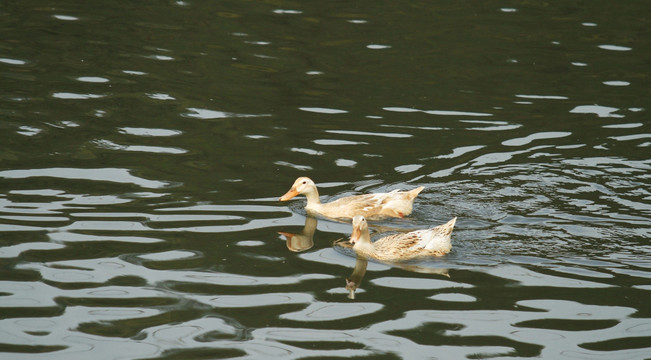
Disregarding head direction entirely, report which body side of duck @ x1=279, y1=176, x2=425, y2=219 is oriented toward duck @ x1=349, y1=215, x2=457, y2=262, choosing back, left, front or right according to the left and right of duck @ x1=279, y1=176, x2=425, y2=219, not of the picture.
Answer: left

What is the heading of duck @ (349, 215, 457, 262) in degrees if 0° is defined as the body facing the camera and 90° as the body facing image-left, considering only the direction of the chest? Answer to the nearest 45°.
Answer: approximately 90°

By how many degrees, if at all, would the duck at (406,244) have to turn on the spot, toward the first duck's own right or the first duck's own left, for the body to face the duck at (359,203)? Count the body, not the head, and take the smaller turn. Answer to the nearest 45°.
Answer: approximately 90° to the first duck's own right

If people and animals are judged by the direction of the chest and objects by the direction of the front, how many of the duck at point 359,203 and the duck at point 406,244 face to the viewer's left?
2

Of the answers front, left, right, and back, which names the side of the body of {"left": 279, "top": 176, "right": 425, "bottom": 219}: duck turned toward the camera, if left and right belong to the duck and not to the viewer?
left
